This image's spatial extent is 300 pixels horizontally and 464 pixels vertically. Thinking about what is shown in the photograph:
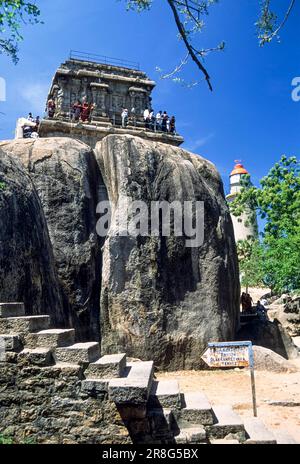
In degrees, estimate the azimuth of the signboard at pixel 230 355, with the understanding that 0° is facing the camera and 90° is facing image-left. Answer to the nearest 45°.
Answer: approximately 0°

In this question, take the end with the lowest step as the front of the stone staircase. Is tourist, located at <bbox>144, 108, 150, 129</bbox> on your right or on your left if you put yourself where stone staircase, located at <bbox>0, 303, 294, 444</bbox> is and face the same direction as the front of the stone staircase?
on your left

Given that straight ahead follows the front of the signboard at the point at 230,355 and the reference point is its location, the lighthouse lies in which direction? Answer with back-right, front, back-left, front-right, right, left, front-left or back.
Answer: back

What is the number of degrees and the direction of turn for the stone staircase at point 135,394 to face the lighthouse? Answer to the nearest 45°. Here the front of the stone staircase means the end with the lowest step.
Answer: approximately 90° to its left

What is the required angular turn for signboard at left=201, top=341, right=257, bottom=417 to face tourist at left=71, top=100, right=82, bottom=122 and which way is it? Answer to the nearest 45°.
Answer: approximately 135° to its right

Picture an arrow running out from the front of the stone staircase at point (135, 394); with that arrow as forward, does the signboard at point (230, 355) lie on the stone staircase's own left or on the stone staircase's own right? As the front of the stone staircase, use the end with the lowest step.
on the stone staircase's own left

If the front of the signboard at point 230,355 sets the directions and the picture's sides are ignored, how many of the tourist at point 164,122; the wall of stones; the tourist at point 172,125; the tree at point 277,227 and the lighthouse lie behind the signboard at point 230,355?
4

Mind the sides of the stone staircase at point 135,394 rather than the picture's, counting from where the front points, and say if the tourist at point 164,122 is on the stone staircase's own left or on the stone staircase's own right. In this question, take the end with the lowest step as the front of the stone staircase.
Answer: on the stone staircase's own left
